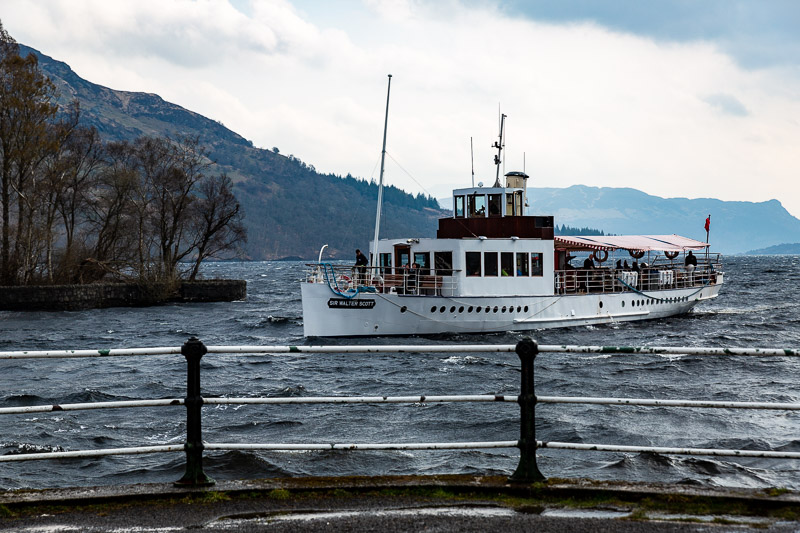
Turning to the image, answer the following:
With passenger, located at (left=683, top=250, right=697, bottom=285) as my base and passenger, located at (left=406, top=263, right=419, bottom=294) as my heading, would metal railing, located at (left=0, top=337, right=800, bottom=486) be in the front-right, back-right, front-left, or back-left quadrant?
front-left

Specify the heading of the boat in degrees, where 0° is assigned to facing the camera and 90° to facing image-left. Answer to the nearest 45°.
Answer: approximately 45°

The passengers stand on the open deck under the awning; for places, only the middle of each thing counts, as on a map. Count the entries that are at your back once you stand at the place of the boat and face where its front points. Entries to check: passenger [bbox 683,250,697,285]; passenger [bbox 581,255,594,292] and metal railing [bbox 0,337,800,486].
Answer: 2

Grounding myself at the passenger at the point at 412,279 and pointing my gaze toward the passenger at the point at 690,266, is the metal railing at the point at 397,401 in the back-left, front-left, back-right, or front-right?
back-right

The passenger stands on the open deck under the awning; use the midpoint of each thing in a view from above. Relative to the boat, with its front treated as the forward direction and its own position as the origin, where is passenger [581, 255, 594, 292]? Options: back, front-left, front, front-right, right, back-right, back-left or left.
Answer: back
